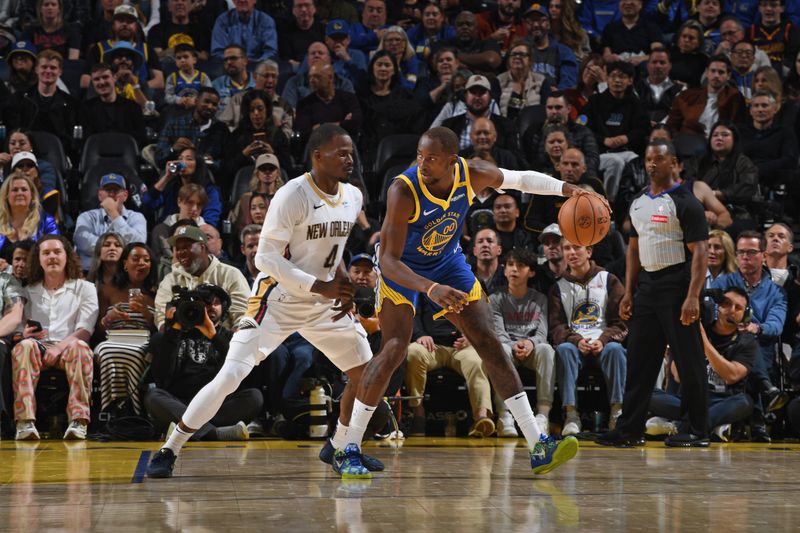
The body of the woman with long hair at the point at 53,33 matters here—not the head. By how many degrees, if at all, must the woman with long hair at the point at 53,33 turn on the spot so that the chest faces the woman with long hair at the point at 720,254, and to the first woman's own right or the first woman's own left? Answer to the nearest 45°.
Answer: approximately 45° to the first woman's own left

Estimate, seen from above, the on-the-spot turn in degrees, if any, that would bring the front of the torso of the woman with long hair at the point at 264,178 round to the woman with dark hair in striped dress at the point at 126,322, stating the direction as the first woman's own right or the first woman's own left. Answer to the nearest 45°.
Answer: approximately 45° to the first woman's own right

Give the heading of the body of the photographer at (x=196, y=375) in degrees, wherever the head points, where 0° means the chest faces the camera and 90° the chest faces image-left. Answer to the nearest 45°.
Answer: approximately 0°

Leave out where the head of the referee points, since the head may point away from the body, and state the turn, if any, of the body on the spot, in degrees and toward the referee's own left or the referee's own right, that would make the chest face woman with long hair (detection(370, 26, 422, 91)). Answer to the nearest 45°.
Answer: approximately 90° to the referee's own right

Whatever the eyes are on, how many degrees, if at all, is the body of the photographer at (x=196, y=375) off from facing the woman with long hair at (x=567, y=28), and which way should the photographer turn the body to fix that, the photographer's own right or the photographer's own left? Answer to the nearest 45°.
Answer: approximately 135° to the photographer's own left

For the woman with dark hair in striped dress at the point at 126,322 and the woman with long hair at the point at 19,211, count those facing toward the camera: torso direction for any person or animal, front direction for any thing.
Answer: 2

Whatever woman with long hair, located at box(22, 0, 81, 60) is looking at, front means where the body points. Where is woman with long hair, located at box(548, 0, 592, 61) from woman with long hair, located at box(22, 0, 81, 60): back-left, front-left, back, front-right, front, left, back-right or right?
left
